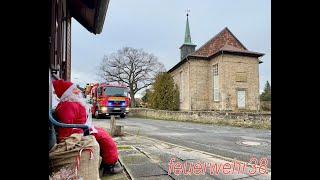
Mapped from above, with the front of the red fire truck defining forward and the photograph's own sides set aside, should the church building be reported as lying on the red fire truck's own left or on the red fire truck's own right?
on the red fire truck's own left

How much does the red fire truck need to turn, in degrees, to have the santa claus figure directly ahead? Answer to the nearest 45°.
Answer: approximately 45° to its right

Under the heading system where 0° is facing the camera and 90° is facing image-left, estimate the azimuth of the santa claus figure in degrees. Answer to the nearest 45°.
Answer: approximately 270°

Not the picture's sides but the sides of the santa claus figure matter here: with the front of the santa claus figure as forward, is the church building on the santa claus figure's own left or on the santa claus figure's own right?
on the santa claus figure's own left

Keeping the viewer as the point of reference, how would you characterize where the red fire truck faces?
facing the viewer and to the right of the viewer

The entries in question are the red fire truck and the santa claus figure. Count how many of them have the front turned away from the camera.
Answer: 0

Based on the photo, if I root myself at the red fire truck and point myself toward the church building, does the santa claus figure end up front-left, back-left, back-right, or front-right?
back-right

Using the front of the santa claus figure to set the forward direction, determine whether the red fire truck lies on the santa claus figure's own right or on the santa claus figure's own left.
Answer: on the santa claus figure's own left
